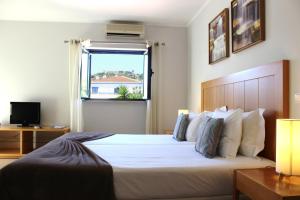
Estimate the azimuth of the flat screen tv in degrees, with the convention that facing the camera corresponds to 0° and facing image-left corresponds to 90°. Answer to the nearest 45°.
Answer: approximately 0°

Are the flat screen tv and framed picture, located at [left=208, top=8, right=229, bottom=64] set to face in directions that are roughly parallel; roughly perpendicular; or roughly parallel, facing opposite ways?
roughly perpendicular

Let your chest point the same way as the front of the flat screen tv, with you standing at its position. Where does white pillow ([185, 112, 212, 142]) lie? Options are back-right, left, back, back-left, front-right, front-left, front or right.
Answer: front-left

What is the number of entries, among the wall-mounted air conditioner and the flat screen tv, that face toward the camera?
2

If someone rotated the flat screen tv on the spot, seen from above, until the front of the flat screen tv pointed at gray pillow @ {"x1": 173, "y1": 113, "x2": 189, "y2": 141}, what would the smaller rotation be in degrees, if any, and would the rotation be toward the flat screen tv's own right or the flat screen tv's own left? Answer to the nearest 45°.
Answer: approximately 45° to the flat screen tv's own left

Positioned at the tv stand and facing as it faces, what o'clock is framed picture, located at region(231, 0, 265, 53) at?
The framed picture is roughly at 11 o'clock from the tv stand.

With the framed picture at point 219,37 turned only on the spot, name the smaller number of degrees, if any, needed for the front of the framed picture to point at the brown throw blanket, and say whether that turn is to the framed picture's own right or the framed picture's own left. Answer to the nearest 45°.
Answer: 0° — it already faces it
